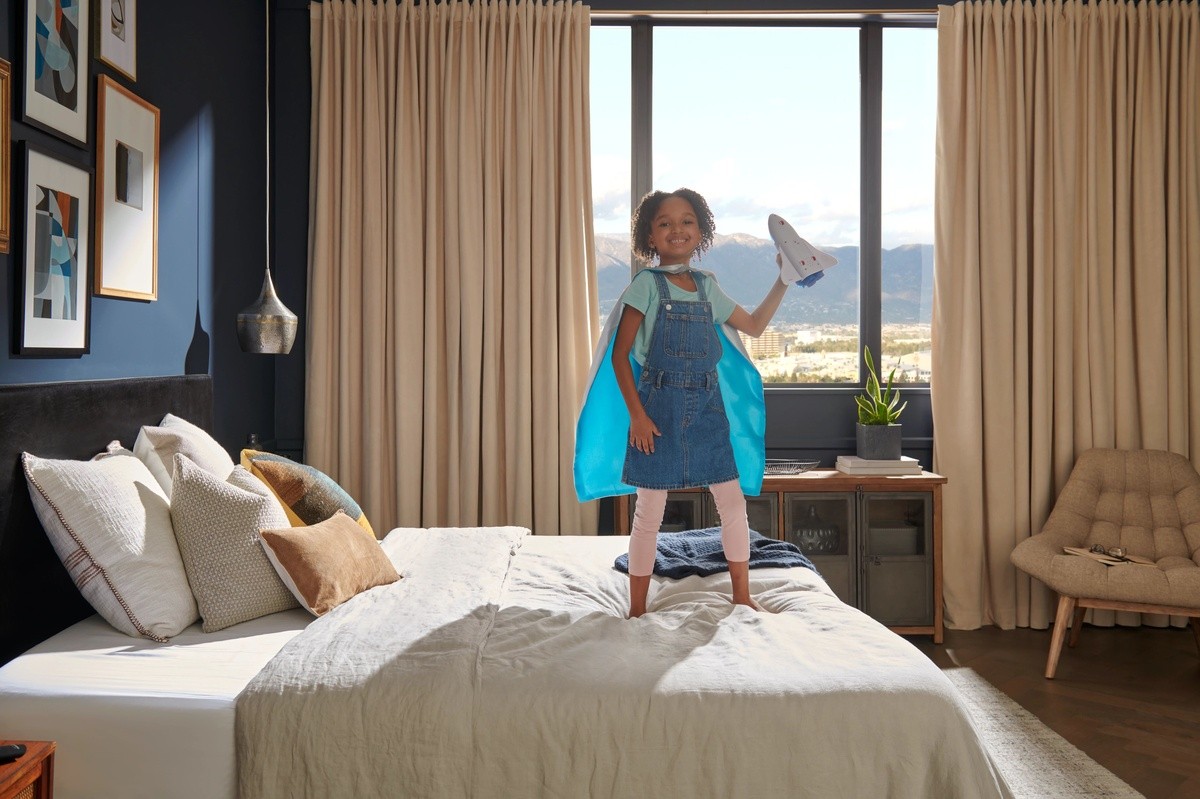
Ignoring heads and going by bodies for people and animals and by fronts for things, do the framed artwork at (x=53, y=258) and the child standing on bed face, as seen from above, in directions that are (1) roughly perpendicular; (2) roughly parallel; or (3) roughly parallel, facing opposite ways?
roughly perpendicular

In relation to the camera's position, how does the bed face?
facing to the right of the viewer

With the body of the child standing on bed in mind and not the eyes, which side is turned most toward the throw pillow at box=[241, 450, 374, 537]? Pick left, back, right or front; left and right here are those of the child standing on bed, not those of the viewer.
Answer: right

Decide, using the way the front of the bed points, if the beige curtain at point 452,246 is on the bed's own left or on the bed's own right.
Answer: on the bed's own left

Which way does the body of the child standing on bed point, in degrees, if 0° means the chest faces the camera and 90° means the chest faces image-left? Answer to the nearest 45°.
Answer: approximately 0°

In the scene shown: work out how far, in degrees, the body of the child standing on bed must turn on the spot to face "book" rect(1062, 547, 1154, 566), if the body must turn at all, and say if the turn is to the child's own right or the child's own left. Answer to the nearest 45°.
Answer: approximately 135° to the child's own left

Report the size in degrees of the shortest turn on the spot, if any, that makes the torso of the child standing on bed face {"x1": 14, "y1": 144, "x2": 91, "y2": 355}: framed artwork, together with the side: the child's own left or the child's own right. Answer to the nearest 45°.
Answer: approximately 90° to the child's own right

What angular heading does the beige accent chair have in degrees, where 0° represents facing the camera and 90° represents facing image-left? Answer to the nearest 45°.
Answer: approximately 45°

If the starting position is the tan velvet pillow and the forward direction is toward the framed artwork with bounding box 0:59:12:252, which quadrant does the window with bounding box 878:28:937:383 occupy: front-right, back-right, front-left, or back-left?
back-right

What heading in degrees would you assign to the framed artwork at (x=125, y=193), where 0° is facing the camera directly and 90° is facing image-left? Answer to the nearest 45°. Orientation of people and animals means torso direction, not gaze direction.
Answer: approximately 315°
